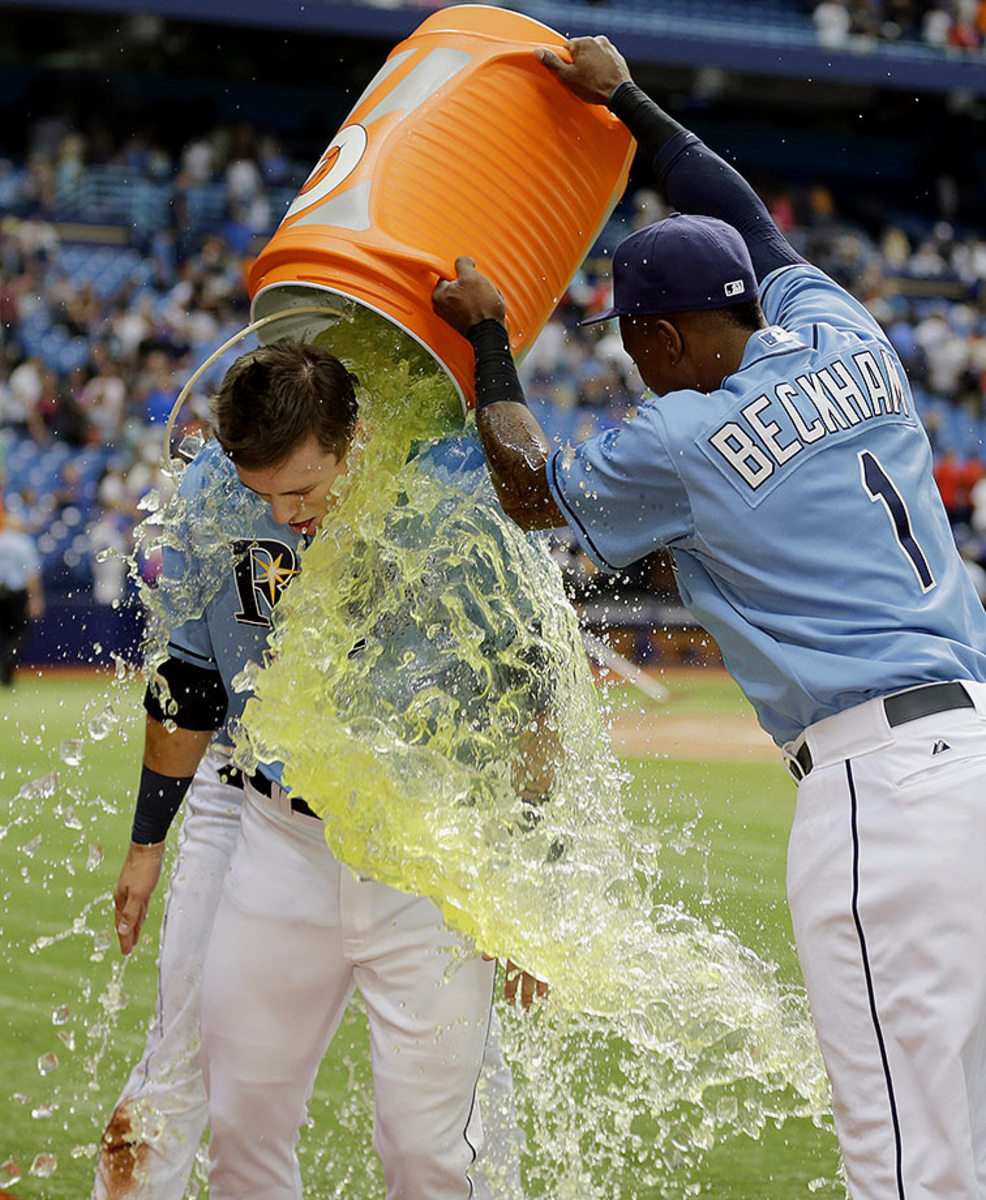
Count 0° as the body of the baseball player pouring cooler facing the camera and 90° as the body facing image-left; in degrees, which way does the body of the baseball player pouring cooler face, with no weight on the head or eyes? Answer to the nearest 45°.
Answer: approximately 135°

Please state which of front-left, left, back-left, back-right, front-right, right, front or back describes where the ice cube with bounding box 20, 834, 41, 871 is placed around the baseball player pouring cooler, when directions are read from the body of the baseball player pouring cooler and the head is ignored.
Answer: front

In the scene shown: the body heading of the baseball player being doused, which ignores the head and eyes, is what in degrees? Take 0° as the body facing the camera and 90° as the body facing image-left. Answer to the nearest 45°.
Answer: approximately 0°

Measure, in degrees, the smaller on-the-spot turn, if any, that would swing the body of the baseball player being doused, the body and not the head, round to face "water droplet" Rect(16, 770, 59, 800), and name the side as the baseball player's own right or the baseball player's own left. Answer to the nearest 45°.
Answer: approximately 135° to the baseball player's own right

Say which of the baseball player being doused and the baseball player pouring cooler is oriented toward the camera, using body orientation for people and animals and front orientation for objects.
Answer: the baseball player being doused

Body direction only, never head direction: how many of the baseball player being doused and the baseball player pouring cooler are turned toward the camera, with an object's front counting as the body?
1
